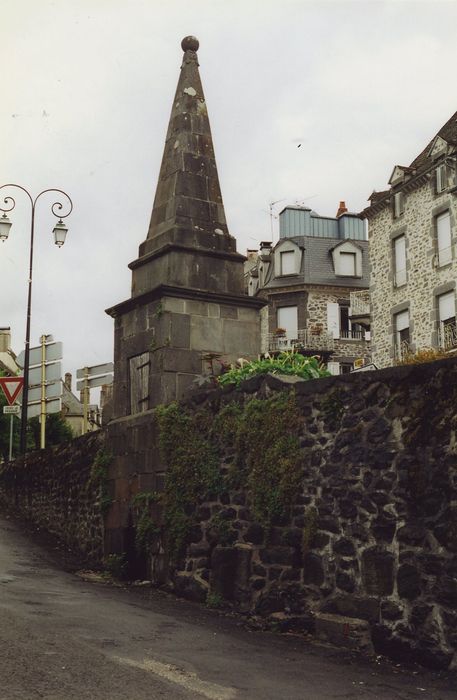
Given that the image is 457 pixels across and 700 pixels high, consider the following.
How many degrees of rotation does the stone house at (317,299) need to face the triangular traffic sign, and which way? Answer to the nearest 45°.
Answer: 0° — it already faces it

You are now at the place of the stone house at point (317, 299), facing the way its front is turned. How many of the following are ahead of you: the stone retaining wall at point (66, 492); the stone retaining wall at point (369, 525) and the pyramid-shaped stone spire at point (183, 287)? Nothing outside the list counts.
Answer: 3

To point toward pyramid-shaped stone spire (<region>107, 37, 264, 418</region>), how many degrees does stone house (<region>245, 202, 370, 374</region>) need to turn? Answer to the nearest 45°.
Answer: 0° — it already faces it

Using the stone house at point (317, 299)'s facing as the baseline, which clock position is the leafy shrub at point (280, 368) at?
The leafy shrub is roughly at 12 o'clock from the stone house.

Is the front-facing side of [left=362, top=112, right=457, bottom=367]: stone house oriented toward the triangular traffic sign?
yes

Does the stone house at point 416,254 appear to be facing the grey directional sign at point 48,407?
yes

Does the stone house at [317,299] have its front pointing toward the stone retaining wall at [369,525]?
yes

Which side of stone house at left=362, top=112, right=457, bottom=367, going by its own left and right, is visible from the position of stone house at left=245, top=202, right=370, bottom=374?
right

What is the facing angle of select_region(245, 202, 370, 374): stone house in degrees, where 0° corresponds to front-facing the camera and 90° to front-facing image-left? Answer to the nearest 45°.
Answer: approximately 0°
